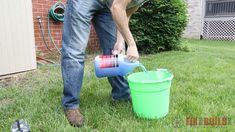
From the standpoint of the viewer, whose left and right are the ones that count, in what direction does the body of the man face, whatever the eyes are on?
facing the viewer and to the right of the viewer

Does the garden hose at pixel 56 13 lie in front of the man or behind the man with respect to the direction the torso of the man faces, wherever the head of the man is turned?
behind

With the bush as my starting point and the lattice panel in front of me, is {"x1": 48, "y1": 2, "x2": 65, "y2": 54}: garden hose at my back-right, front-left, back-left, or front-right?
back-left
